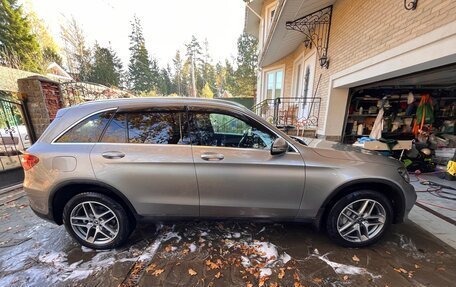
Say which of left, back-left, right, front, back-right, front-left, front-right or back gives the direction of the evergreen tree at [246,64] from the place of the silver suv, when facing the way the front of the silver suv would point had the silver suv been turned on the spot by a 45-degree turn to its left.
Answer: front-left

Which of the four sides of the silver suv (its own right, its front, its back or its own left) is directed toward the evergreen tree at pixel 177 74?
left

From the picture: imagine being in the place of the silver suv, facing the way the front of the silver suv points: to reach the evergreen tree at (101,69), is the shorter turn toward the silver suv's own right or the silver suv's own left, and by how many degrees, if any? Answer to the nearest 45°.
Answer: approximately 135° to the silver suv's own left

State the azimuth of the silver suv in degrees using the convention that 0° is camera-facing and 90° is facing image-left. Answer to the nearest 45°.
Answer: approximately 270°

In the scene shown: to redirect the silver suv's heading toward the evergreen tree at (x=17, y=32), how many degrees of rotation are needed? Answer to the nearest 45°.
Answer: approximately 135° to its left

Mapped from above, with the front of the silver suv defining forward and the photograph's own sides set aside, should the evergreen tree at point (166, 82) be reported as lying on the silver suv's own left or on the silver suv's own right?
on the silver suv's own left

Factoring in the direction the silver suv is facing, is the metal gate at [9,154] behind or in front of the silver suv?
behind

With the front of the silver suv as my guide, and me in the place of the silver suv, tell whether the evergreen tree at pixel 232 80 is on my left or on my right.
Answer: on my left

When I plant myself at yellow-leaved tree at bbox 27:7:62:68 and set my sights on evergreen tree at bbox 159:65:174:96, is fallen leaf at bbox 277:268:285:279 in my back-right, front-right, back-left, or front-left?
back-right
